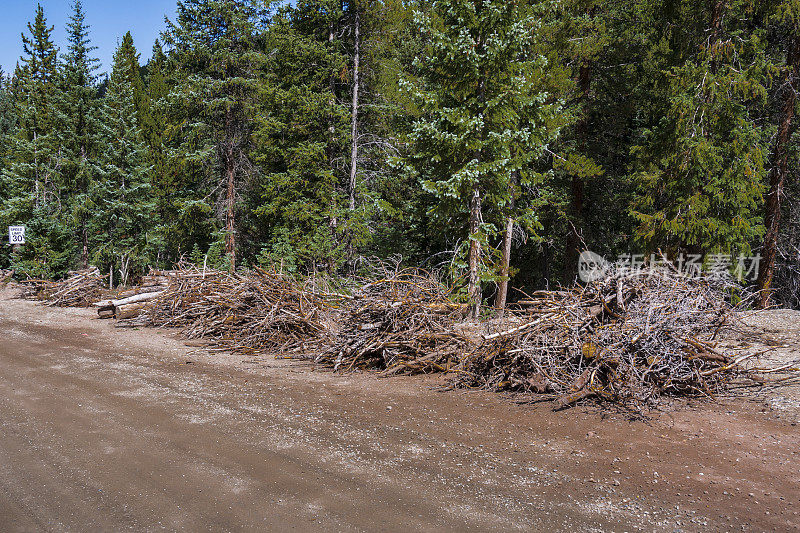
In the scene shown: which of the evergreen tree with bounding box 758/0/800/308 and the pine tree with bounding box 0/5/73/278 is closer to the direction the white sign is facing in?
the evergreen tree

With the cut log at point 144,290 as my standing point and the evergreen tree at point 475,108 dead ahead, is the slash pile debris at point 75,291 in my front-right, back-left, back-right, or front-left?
back-left

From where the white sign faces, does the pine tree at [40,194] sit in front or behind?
behind

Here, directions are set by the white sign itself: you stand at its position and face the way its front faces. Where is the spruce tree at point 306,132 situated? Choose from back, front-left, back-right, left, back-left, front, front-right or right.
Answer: front-left

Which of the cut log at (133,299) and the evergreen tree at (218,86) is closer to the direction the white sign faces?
the cut log

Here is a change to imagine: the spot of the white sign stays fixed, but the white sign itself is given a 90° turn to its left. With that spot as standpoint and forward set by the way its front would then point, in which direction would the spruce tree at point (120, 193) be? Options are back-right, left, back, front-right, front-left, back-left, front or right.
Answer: front-left

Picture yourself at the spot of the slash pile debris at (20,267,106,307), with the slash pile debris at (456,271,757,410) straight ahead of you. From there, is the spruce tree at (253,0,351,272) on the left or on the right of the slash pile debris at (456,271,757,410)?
left

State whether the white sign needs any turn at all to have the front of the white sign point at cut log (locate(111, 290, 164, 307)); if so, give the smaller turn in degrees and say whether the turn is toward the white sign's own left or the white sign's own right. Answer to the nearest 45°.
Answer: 0° — it already faces it

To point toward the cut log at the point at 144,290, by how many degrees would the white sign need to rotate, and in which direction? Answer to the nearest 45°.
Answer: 0° — it already faces it

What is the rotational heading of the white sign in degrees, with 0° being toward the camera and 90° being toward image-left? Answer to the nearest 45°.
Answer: approximately 0°

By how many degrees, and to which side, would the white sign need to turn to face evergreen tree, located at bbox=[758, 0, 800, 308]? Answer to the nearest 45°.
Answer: approximately 45° to its left

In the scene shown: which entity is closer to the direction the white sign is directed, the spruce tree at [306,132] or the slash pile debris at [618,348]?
the slash pile debris

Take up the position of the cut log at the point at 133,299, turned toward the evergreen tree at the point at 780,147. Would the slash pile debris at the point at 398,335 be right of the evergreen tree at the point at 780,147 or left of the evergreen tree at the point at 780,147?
right
